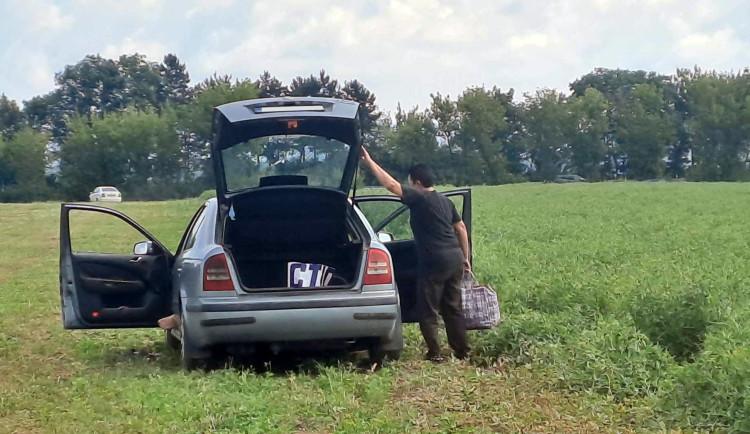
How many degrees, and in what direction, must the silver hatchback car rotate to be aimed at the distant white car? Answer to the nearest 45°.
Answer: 0° — it already faces it

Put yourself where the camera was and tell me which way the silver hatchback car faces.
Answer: facing away from the viewer
